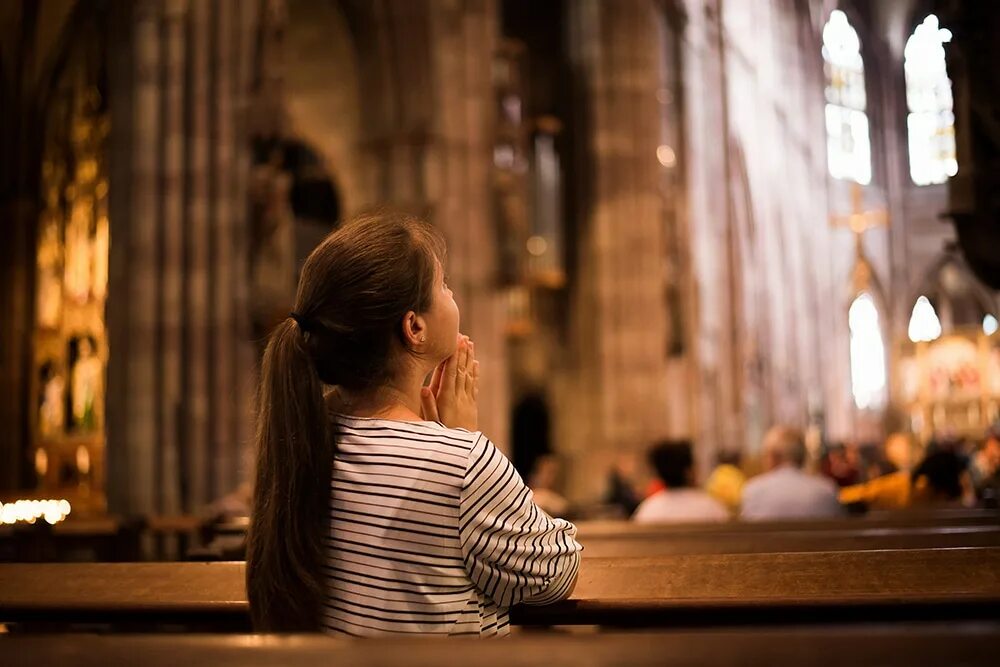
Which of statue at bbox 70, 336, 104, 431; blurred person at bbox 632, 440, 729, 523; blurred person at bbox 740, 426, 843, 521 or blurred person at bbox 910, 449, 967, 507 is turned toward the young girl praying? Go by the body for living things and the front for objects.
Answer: the statue

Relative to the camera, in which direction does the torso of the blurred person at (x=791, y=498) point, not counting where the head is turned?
away from the camera

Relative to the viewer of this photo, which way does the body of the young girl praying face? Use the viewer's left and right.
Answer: facing away from the viewer and to the right of the viewer

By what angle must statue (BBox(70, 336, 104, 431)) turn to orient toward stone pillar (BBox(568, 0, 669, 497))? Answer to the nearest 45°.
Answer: approximately 90° to its left

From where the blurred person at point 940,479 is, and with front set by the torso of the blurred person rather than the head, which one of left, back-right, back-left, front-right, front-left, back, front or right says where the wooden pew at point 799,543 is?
back

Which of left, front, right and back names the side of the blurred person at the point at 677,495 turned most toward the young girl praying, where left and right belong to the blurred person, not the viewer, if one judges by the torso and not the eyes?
back

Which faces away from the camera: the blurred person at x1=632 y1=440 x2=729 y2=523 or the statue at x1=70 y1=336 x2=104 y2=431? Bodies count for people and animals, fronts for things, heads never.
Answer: the blurred person

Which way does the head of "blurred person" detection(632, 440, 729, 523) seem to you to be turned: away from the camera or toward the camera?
away from the camera

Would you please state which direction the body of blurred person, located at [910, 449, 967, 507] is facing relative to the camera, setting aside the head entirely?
away from the camera

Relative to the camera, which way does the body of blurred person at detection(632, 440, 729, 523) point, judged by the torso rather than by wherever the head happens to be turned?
away from the camera

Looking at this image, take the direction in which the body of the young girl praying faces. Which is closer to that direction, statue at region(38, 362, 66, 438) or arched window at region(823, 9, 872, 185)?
the arched window

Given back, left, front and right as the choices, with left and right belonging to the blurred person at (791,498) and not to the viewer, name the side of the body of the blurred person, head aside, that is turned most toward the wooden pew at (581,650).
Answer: back

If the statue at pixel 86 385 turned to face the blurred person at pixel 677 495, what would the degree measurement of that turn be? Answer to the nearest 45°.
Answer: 0° — it already faces them

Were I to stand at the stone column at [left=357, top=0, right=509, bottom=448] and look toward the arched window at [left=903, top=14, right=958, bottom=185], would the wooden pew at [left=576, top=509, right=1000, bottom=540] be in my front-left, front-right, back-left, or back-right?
back-right
